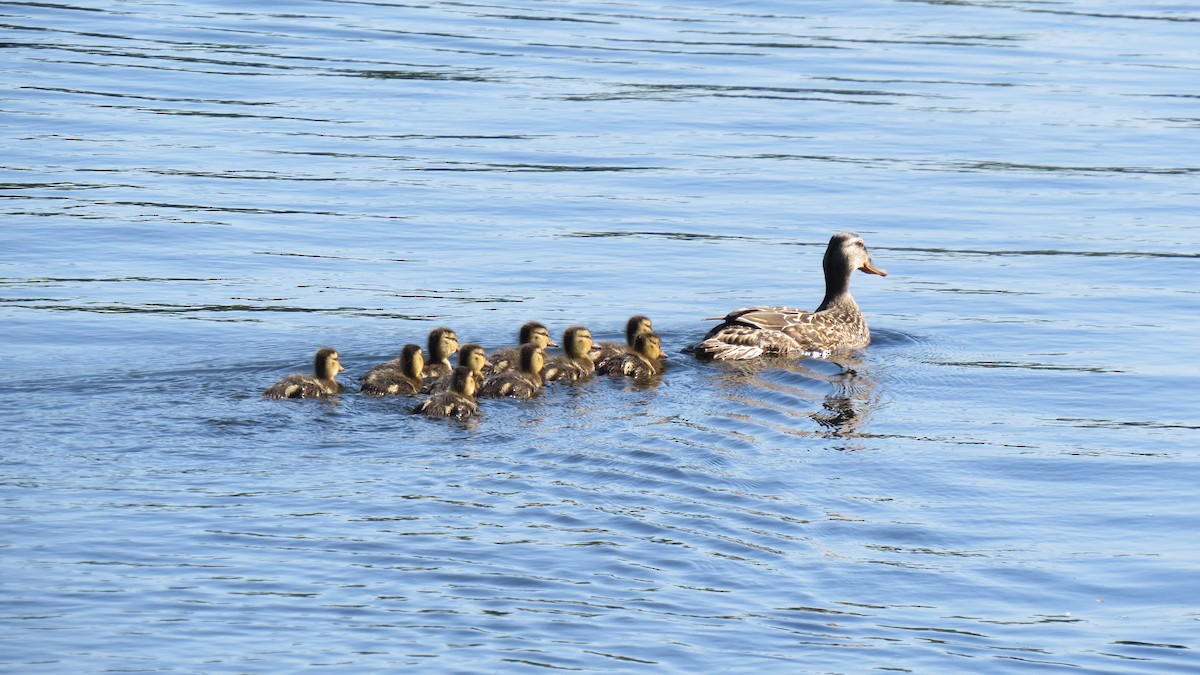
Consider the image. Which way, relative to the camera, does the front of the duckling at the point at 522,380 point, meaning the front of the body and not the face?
to the viewer's right

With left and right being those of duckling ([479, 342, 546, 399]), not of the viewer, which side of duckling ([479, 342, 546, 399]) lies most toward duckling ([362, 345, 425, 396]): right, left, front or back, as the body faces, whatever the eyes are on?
back

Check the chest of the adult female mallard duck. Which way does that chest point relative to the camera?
to the viewer's right

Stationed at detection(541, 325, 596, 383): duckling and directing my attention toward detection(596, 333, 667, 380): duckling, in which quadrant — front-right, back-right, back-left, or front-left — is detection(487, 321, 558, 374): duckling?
back-left

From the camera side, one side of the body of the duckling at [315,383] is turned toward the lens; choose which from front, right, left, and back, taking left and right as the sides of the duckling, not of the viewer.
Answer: right

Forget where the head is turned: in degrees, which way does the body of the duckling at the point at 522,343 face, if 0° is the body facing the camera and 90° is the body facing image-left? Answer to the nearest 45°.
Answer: approximately 270°

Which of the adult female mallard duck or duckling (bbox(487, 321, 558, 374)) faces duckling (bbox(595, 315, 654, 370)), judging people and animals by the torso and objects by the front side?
duckling (bbox(487, 321, 558, 374))

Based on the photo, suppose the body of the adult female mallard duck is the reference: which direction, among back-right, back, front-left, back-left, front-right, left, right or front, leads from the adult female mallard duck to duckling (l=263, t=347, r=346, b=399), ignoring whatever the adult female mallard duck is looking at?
back-right

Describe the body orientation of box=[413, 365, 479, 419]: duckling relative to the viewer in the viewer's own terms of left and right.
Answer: facing to the right of the viewer

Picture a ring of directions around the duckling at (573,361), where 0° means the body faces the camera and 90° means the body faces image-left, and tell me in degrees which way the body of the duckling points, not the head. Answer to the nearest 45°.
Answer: approximately 270°

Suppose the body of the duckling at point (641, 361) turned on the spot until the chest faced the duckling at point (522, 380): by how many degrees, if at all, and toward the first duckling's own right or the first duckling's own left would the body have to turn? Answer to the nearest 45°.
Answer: approximately 135° to the first duckling's own right

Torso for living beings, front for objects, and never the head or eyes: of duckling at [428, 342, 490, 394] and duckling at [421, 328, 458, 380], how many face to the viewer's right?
2

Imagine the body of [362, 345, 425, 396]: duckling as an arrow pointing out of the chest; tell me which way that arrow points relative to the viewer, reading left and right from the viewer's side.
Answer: facing to the right of the viewer
